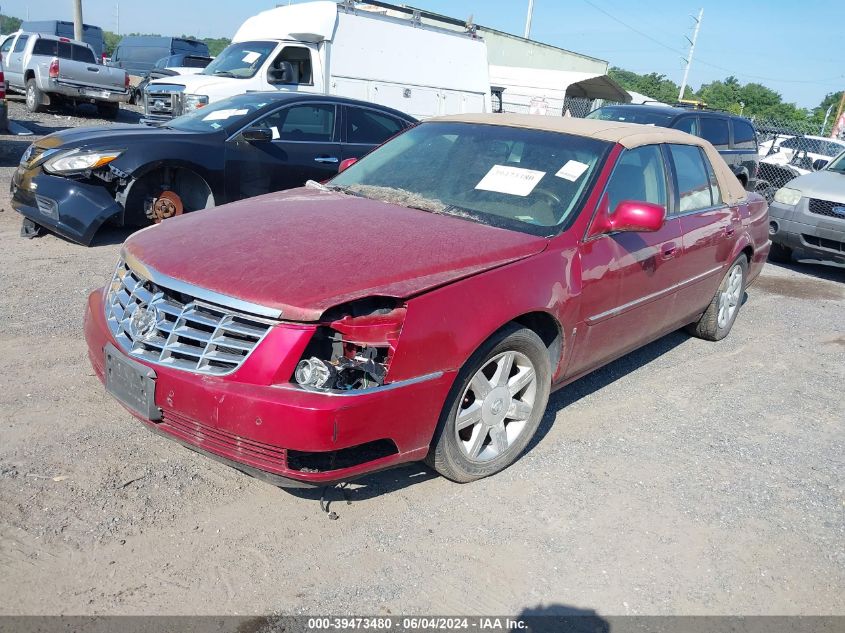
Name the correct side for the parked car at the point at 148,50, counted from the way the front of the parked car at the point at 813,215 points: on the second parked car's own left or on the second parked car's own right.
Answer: on the second parked car's own right

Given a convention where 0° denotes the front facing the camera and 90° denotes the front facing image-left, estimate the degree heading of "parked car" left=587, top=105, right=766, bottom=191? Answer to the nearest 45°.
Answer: approximately 45°

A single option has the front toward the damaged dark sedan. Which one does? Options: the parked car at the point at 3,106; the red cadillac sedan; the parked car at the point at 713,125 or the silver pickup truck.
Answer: the parked car at the point at 713,125

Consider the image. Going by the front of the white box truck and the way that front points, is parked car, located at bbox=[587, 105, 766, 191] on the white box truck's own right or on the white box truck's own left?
on the white box truck's own left

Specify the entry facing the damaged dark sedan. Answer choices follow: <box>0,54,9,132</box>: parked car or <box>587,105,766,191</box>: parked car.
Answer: <box>587,105,766,191</box>: parked car

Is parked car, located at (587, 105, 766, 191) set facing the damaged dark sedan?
yes

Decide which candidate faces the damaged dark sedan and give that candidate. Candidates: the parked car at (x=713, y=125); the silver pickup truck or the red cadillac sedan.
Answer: the parked car

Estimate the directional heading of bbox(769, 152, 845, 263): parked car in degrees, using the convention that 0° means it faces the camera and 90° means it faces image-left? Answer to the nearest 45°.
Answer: approximately 45°
